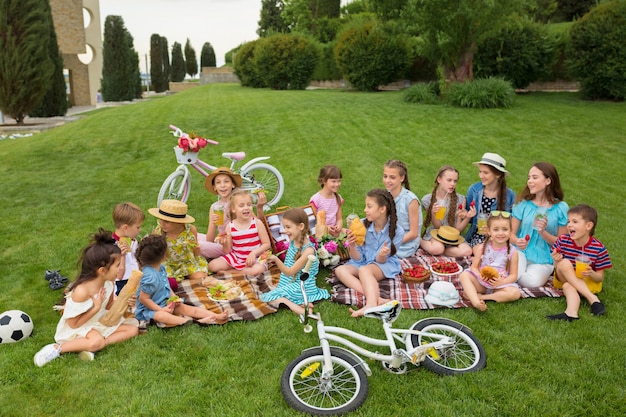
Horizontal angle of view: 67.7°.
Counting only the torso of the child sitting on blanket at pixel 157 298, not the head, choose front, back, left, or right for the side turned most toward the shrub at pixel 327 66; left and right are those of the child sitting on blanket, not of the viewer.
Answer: left

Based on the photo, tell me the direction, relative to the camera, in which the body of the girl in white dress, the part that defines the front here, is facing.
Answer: to the viewer's right

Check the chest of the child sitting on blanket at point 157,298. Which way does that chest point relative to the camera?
to the viewer's right

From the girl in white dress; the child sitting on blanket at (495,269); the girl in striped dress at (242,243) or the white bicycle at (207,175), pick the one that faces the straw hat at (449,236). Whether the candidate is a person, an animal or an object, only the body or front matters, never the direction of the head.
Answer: the girl in white dress

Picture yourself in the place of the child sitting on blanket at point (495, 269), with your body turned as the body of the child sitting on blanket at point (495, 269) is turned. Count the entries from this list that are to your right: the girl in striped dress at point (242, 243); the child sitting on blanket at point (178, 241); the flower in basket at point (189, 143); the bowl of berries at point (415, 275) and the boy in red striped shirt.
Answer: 4

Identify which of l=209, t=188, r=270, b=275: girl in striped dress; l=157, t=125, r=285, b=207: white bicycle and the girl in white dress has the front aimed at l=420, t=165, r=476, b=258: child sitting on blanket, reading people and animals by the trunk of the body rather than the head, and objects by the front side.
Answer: the girl in white dress

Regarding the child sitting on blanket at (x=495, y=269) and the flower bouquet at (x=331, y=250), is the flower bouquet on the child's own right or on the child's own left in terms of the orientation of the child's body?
on the child's own right

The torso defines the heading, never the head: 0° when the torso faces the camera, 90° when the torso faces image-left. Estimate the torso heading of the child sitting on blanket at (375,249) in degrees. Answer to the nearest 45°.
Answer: approximately 45°

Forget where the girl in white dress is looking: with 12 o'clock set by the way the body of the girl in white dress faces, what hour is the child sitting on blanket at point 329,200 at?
The child sitting on blanket is roughly at 11 o'clock from the girl in white dress.

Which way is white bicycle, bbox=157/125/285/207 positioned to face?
to the viewer's left
